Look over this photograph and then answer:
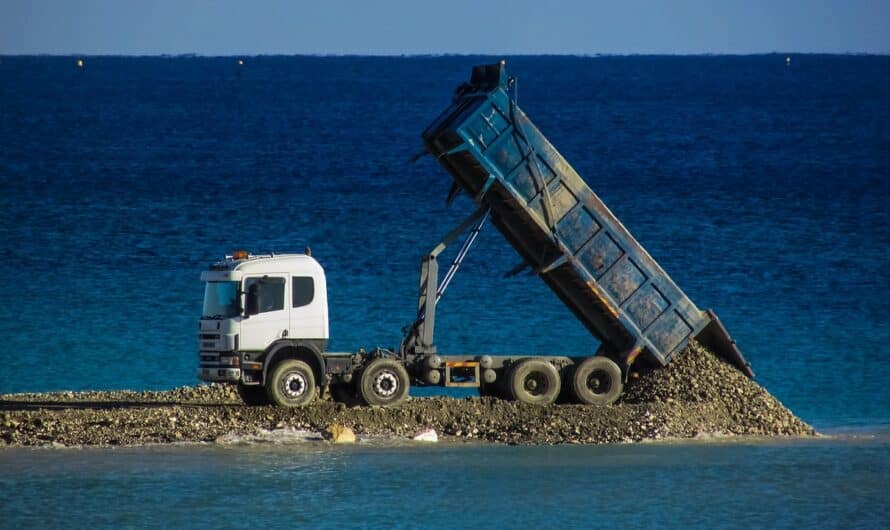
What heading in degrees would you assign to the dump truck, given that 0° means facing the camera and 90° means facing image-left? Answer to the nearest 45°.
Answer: approximately 90°
